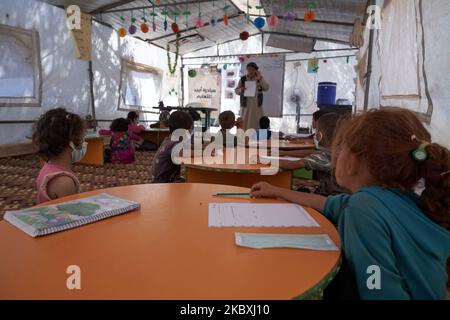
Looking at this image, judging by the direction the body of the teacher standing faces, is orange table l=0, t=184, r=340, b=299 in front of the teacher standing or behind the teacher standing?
in front

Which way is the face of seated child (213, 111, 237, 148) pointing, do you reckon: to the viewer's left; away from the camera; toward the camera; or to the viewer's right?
away from the camera

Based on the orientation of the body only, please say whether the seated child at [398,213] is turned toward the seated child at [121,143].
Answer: yes

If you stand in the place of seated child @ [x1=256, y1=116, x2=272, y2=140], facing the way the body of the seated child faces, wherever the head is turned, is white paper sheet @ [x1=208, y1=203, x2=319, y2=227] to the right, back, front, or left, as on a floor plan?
back

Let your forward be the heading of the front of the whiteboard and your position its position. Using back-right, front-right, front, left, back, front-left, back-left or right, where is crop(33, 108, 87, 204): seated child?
front

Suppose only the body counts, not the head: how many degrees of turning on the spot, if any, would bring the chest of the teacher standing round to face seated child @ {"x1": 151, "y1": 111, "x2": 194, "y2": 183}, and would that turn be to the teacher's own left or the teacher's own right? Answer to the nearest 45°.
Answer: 0° — they already face them

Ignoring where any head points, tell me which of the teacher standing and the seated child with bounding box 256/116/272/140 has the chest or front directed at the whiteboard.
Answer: the seated child

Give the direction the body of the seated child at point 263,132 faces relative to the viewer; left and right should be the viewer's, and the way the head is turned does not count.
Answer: facing away from the viewer

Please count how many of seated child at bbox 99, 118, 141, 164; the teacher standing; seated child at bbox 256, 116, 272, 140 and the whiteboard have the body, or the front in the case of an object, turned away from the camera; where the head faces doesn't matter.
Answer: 2

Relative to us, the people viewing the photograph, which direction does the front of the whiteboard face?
facing the viewer

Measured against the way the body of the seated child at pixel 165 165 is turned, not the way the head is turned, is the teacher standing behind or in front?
in front

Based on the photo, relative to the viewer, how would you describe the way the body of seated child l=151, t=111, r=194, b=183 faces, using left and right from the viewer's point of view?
facing away from the viewer and to the right of the viewer

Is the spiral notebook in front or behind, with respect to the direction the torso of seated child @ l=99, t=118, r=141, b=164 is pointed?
behind

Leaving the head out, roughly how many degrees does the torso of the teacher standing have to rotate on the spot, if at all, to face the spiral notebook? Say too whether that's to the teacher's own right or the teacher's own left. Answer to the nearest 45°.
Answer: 0° — they already face it

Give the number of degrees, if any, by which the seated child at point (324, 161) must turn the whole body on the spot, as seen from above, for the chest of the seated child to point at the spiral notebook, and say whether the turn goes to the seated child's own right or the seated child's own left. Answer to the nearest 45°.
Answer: approximately 90° to the seated child's own left

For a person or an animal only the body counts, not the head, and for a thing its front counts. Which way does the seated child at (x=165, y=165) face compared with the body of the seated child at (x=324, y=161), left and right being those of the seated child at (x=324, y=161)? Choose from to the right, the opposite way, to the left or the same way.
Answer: to the right

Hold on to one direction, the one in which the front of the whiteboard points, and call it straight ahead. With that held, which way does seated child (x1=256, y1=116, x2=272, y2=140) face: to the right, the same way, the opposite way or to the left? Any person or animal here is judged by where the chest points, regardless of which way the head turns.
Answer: the opposite way
